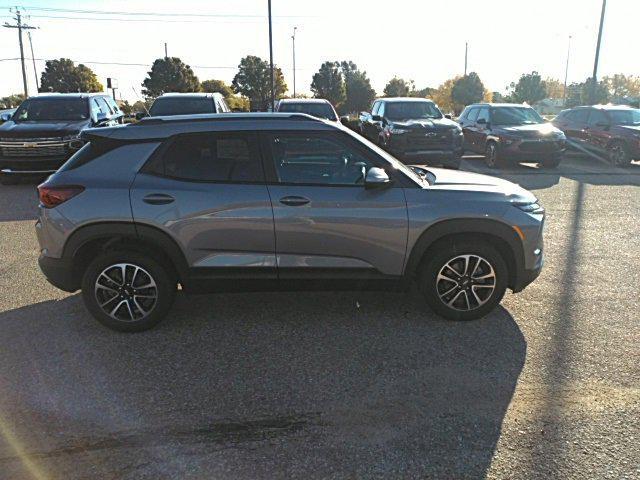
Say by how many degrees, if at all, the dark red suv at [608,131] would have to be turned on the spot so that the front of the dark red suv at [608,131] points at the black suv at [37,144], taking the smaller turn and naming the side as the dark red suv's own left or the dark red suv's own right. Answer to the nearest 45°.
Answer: approximately 90° to the dark red suv's own right

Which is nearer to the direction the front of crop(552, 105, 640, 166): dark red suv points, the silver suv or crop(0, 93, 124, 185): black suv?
the silver suv

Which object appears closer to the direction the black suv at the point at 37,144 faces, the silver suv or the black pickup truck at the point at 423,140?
the silver suv

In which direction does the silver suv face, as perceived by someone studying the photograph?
facing to the right of the viewer

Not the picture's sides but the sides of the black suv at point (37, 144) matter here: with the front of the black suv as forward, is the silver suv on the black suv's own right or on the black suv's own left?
on the black suv's own left

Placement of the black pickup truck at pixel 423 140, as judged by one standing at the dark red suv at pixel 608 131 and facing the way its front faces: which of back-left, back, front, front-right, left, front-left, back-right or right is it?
right

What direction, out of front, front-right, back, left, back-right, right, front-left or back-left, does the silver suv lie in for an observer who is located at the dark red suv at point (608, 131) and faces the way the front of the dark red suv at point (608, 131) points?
front-right

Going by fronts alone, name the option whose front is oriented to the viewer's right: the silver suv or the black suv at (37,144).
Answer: the silver suv

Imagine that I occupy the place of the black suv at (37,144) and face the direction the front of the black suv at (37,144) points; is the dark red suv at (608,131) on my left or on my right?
on my left

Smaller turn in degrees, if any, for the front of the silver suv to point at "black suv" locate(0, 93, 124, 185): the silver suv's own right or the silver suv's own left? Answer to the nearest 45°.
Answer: approximately 135° to the silver suv's own left

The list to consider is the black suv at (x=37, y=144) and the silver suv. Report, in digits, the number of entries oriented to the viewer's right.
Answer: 1
